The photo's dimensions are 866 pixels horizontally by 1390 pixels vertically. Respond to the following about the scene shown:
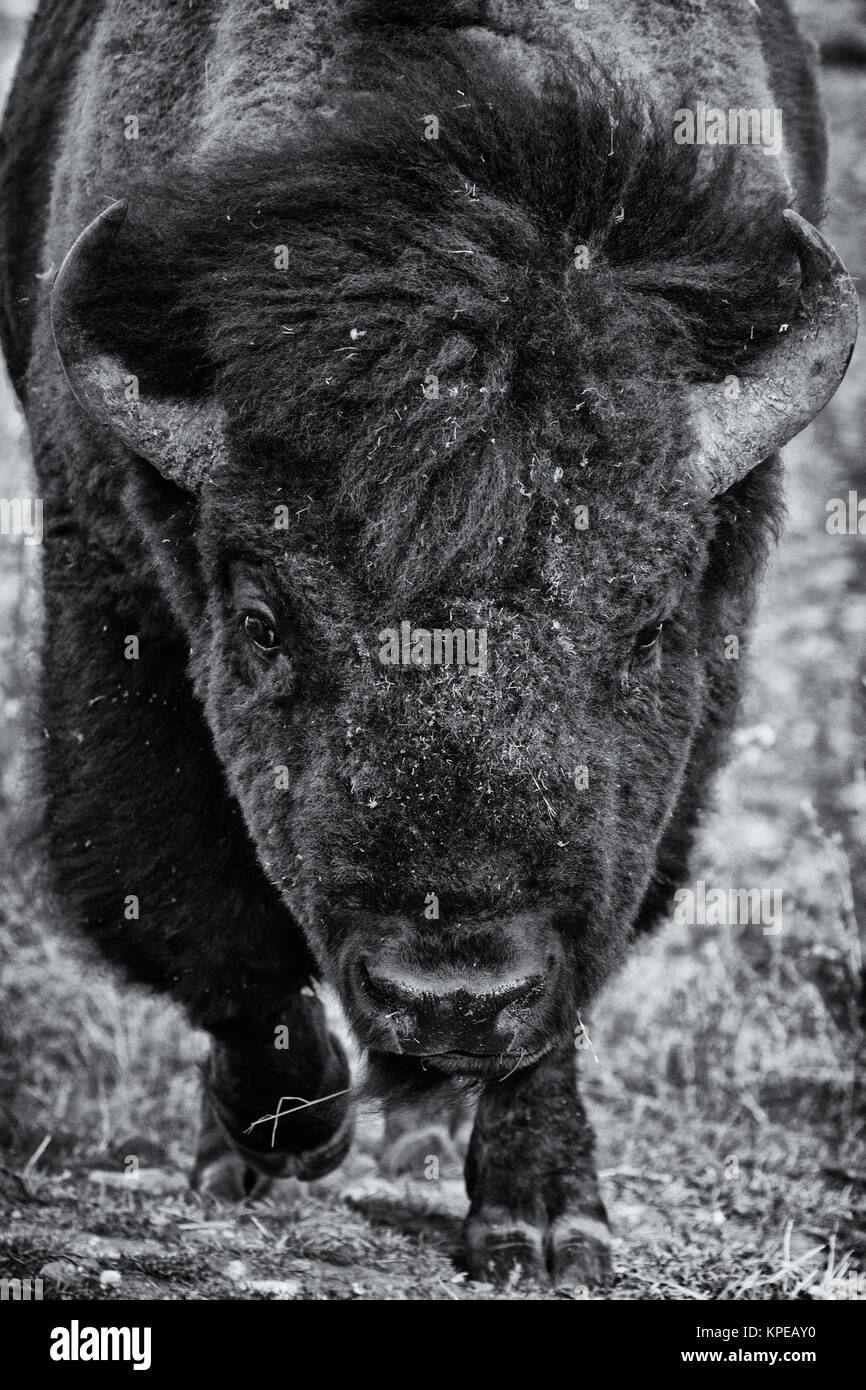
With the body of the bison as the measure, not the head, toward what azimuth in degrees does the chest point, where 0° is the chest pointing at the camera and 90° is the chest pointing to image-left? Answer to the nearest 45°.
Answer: approximately 0°
